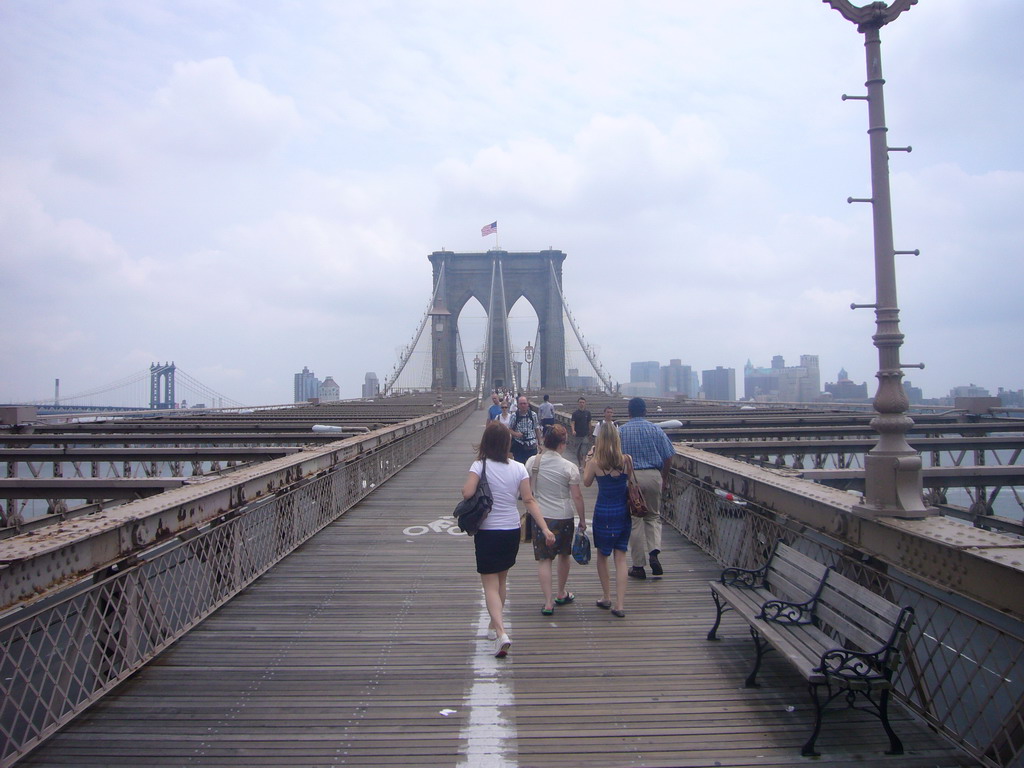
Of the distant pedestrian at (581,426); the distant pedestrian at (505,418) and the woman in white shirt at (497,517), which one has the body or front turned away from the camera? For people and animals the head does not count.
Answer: the woman in white shirt

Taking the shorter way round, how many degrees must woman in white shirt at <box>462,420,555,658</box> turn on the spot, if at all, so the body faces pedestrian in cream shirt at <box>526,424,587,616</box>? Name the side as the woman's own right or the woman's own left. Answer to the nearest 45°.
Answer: approximately 45° to the woman's own right

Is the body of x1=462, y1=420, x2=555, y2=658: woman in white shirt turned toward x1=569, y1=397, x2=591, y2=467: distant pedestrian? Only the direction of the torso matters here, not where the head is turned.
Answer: yes

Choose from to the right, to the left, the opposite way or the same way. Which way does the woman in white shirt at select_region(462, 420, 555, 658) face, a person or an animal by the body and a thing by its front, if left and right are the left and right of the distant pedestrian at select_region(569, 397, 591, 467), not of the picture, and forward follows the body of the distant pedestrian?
the opposite way

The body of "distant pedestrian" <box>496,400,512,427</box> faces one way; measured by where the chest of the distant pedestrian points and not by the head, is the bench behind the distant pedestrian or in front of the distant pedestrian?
in front

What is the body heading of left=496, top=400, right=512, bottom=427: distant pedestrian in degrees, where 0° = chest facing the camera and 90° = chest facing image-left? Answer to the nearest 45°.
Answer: approximately 0°

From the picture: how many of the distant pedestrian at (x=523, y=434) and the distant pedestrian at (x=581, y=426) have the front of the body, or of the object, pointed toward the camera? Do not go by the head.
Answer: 2

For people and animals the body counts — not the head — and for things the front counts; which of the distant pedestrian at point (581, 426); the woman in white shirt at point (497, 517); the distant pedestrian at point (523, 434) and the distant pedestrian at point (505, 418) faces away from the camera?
the woman in white shirt

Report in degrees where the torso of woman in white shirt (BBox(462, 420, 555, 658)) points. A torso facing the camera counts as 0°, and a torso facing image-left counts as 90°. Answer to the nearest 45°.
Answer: approximately 180°

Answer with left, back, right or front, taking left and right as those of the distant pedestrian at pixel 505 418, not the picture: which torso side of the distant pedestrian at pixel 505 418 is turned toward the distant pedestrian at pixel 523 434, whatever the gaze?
front

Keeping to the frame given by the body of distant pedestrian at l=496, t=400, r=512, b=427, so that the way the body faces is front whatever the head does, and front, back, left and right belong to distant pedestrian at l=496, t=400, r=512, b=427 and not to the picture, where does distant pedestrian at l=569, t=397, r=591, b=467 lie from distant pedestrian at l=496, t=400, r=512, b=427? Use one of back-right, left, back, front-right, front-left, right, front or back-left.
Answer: left

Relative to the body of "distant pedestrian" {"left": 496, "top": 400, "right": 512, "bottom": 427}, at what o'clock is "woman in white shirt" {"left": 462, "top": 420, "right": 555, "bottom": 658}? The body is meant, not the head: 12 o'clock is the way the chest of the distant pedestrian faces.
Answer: The woman in white shirt is roughly at 12 o'clock from the distant pedestrian.

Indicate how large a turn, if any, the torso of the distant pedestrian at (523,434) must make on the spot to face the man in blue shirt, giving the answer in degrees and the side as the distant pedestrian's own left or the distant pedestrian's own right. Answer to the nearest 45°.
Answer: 0° — they already face them

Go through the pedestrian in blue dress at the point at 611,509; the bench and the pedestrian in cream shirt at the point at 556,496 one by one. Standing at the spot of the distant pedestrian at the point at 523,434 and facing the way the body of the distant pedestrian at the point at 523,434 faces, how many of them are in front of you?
3

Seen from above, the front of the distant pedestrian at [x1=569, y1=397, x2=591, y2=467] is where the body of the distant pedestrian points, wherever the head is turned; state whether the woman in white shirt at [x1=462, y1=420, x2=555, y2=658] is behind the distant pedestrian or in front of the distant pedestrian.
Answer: in front
